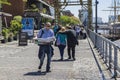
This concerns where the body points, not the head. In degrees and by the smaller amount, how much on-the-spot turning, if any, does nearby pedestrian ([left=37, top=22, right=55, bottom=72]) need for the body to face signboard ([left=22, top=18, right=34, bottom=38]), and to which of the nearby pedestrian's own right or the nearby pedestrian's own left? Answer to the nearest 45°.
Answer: approximately 180°

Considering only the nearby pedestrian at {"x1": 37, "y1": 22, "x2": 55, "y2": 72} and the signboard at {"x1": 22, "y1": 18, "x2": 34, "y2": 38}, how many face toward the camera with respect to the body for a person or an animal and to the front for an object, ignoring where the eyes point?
2

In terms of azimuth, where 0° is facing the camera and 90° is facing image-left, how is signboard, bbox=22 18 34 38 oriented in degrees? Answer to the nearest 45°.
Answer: approximately 0°

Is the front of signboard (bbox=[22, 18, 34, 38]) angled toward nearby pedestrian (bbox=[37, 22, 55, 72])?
yes

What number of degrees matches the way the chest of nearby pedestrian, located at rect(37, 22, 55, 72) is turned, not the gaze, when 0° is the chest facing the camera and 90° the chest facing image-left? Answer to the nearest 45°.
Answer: approximately 0°

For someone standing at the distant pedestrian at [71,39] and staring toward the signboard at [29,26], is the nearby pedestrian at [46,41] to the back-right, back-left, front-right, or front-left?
back-left

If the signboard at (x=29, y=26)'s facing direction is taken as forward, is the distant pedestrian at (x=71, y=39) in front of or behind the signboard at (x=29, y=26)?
in front
